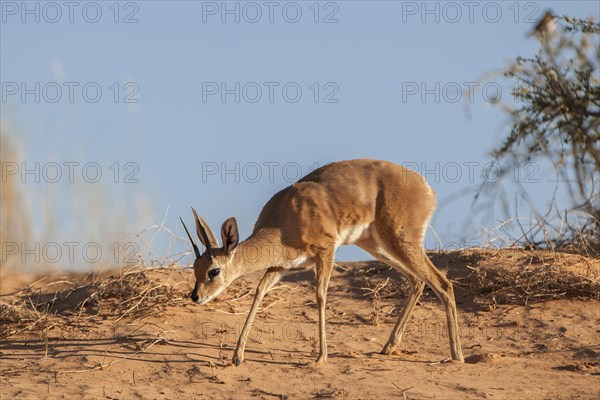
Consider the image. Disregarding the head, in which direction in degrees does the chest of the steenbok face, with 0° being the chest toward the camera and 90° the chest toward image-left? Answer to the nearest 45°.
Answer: approximately 90°
